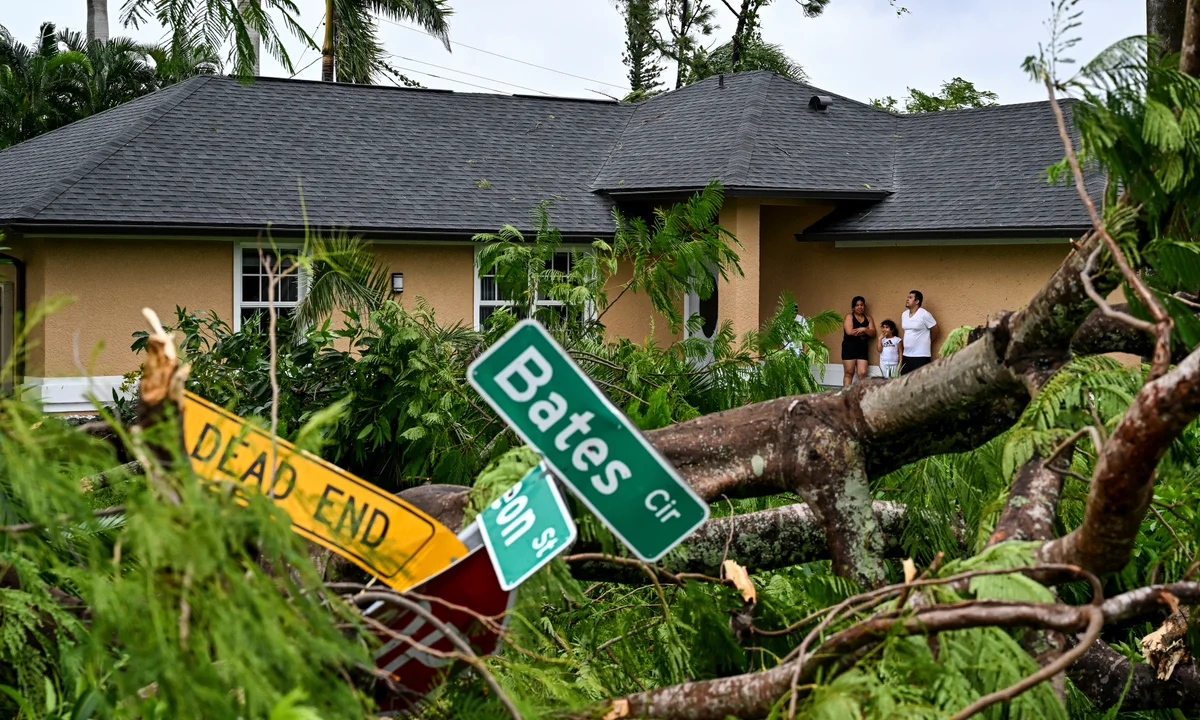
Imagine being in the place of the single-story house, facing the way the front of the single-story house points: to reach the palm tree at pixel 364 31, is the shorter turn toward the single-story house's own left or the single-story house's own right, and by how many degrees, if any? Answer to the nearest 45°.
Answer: approximately 180°

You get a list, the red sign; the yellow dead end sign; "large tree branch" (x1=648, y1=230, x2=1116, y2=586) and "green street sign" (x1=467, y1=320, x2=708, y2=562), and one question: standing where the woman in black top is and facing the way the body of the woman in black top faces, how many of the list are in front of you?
4

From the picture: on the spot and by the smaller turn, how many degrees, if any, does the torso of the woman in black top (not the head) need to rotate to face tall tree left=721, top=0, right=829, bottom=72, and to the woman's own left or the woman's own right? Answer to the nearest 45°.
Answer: approximately 180°

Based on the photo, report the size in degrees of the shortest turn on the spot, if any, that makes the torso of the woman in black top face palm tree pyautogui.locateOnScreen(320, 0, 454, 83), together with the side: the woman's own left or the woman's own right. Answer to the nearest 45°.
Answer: approximately 135° to the woman's own right

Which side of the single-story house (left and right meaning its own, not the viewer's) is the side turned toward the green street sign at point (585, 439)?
front

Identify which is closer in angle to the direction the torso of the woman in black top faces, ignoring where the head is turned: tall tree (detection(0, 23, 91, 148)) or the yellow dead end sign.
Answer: the yellow dead end sign

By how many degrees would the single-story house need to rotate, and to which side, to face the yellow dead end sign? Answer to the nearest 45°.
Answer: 0° — it already faces it

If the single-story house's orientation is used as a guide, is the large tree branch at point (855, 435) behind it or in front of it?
in front

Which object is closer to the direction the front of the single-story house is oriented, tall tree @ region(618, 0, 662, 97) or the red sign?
the red sign

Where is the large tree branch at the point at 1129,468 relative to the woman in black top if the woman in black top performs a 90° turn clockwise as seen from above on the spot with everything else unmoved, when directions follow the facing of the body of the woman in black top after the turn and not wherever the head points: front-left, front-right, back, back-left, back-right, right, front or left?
left

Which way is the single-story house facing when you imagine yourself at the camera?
facing the viewer

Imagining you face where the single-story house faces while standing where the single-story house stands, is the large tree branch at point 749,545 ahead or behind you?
ahead

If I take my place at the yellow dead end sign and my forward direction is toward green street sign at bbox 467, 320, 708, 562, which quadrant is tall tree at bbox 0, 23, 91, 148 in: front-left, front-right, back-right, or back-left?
back-left

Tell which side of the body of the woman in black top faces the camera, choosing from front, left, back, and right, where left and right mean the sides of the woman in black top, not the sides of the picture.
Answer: front
